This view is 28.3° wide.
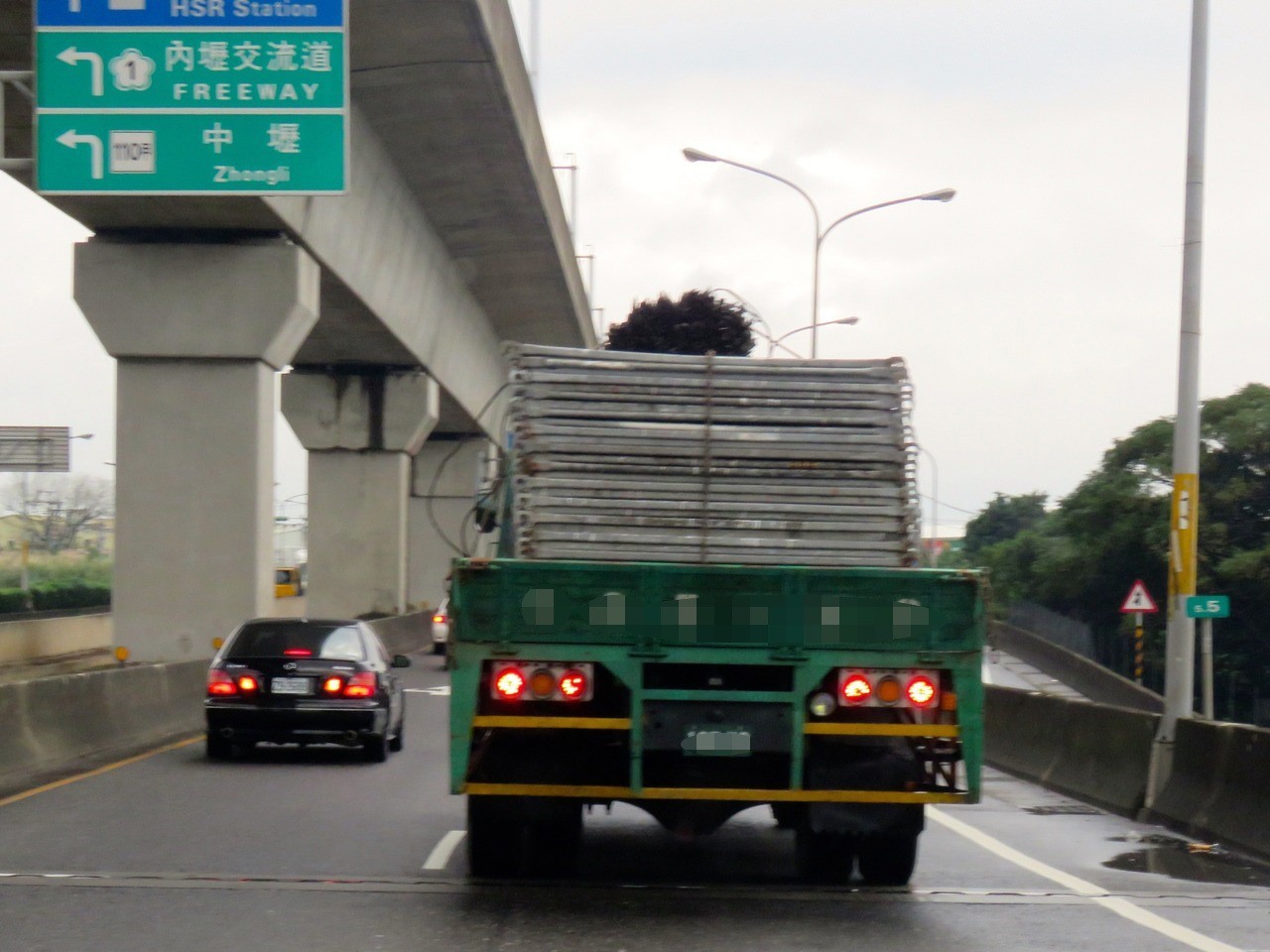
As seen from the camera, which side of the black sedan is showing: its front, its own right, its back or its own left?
back

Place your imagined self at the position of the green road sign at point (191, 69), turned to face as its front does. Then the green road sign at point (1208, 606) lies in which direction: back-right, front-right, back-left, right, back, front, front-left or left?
left

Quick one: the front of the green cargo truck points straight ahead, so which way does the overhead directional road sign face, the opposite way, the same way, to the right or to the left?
the opposite way

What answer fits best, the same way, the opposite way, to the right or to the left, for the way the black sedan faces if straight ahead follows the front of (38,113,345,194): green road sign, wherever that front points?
the opposite way

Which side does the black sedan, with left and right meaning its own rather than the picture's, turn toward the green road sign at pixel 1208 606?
right

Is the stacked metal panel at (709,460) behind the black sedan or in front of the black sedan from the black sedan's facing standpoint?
behind

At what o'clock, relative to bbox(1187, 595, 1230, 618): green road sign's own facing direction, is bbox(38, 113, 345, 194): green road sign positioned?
bbox(38, 113, 345, 194): green road sign is roughly at 2 o'clock from bbox(1187, 595, 1230, 618): green road sign.

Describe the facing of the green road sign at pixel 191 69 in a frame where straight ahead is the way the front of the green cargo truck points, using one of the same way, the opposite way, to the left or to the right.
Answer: the opposite way
